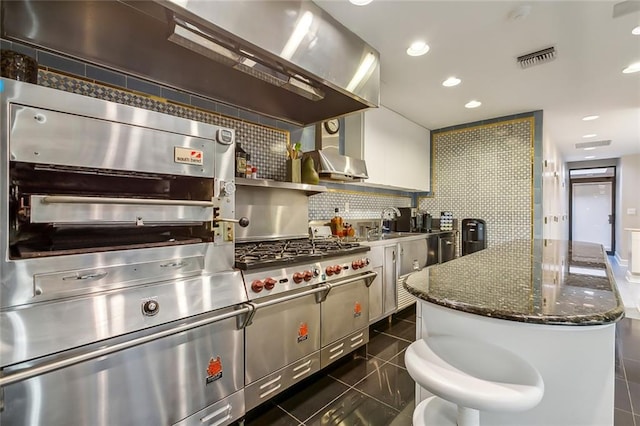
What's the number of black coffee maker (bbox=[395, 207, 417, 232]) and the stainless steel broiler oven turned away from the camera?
0

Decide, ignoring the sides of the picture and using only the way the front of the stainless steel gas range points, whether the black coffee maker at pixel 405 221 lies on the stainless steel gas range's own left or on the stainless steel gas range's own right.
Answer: on the stainless steel gas range's own left

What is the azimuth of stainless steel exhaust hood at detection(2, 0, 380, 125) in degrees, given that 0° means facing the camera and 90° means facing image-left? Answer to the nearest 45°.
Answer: approximately 315°

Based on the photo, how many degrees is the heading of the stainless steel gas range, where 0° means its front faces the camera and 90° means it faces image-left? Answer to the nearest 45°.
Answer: approximately 315°

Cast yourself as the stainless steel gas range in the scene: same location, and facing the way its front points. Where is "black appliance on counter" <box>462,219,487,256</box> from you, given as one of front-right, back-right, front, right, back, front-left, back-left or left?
left

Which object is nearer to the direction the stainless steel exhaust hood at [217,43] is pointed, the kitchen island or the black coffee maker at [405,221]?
the kitchen island

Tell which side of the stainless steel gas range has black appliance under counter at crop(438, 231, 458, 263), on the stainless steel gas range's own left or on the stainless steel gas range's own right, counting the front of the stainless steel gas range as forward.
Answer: on the stainless steel gas range's own left

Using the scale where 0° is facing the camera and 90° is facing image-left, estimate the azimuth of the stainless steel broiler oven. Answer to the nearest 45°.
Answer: approximately 315°

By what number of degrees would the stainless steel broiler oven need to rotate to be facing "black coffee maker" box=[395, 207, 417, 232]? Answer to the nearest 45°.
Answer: approximately 45° to its left

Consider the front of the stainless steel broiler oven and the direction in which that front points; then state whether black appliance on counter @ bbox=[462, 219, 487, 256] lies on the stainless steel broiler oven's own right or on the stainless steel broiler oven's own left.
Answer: on the stainless steel broiler oven's own left
